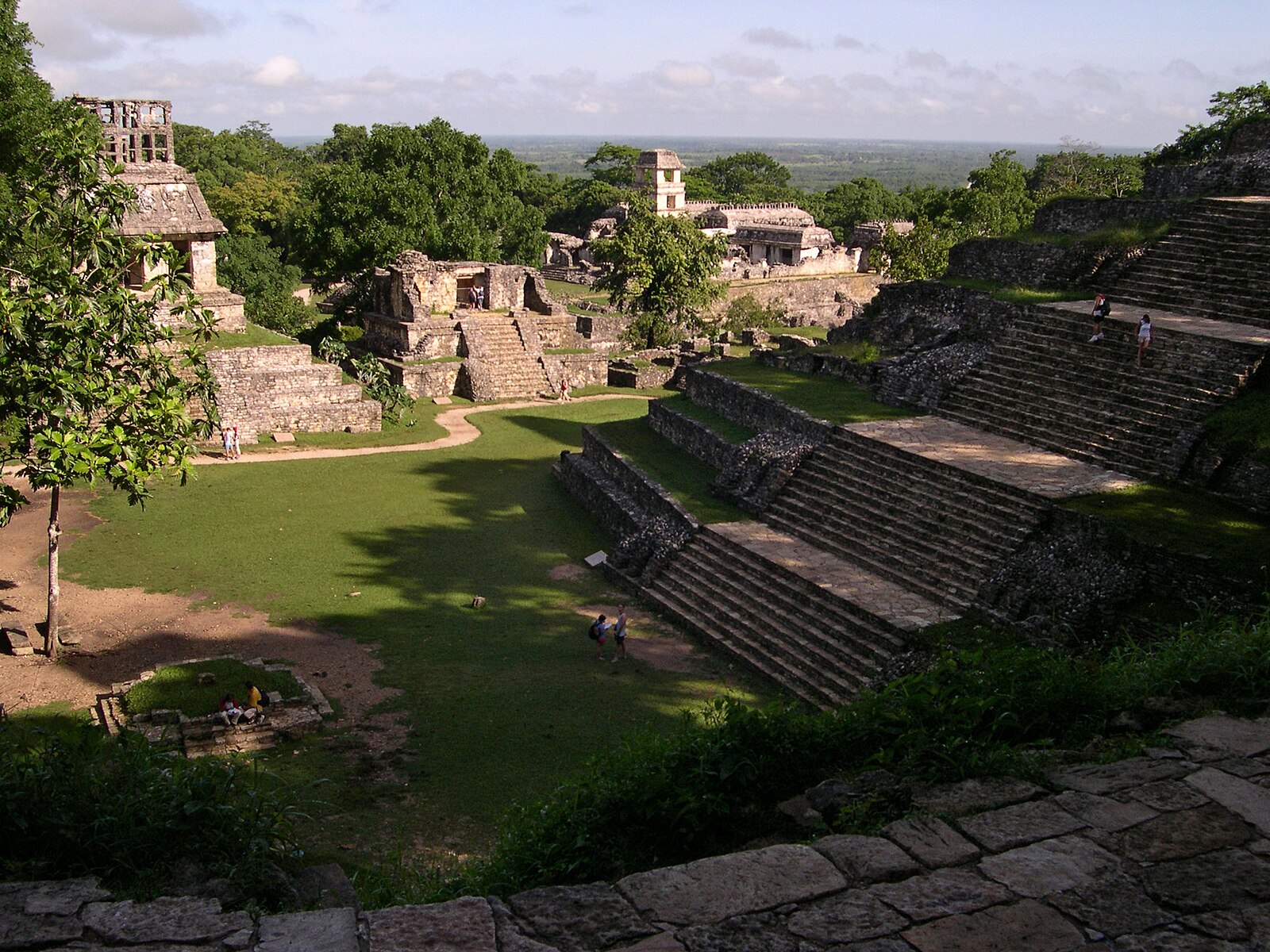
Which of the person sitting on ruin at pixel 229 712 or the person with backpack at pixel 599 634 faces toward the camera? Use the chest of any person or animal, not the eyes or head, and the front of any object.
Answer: the person sitting on ruin

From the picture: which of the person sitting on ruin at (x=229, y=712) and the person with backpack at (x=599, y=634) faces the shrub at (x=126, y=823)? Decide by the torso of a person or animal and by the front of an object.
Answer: the person sitting on ruin

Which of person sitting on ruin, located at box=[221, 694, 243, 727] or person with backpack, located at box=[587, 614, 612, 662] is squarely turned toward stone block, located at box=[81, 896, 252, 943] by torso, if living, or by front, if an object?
the person sitting on ruin

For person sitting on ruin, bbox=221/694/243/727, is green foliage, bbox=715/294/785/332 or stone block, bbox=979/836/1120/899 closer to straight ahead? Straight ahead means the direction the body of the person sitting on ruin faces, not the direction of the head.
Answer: the stone block

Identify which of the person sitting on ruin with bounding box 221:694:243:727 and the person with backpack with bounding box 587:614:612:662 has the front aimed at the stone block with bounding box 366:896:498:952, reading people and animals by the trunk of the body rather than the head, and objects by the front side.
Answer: the person sitting on ruin

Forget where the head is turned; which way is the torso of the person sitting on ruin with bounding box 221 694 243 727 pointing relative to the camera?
toward the camera

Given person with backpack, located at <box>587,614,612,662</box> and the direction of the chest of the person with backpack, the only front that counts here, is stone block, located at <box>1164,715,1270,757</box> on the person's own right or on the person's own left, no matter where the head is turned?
on the person's own right

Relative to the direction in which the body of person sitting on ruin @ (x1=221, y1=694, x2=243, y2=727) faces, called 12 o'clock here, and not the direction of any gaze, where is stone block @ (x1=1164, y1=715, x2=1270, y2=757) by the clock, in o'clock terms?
The stone block is roughly at 11 o'clock from the person sitting on ruin.

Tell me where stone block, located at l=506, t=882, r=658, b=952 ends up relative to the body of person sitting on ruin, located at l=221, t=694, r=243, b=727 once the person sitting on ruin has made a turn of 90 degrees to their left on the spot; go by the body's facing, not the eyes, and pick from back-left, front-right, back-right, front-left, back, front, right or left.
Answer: right
